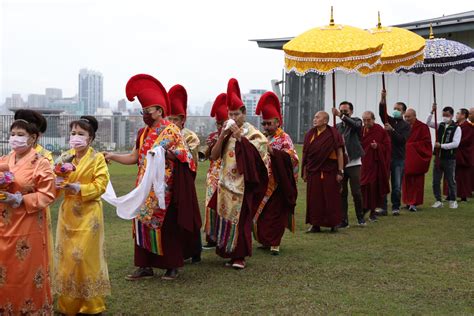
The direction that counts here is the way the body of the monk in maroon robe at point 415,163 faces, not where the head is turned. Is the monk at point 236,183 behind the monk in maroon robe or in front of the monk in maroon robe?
in front

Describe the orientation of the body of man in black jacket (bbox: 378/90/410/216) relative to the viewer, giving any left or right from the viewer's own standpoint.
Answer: facing the viewer and to the left of the viewer

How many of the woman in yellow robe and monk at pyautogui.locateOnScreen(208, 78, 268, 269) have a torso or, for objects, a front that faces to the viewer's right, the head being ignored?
0

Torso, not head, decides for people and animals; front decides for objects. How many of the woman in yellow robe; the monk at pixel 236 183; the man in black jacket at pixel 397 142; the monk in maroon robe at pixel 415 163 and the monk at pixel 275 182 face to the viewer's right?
0

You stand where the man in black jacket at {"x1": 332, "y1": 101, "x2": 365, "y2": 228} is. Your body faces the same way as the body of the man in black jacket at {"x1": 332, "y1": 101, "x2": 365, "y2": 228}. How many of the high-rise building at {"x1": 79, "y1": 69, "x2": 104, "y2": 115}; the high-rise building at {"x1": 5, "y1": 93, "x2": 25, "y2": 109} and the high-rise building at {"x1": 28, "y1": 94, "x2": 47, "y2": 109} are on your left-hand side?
0

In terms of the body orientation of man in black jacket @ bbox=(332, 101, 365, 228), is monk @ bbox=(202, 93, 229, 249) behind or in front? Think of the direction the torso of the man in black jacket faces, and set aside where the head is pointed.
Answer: in front

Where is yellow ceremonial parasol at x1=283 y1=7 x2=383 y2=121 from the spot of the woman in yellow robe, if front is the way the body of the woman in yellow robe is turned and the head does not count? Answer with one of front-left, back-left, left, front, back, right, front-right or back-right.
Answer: back

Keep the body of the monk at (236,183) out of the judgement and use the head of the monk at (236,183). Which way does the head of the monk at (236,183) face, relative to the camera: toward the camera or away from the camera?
toward the camera

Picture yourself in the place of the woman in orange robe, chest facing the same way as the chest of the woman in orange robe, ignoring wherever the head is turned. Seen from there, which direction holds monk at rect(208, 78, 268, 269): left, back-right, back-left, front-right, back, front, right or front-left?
back

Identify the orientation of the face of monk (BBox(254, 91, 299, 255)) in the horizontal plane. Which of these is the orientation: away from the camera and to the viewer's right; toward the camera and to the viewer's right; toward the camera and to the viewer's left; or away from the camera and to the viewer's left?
toward the camera and to the viewer's left

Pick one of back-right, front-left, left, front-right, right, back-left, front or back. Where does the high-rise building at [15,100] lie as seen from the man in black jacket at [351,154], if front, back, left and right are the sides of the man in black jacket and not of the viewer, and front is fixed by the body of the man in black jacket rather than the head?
right

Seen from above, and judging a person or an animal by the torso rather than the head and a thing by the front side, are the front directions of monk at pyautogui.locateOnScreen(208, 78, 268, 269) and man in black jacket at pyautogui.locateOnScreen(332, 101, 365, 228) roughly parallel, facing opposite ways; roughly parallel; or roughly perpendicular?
roughly parallel

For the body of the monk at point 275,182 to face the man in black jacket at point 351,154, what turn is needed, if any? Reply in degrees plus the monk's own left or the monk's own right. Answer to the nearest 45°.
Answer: approximately 180°

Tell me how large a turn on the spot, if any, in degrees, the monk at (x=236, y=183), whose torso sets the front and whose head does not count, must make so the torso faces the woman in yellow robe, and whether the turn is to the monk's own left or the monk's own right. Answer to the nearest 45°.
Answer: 0° — they already face them

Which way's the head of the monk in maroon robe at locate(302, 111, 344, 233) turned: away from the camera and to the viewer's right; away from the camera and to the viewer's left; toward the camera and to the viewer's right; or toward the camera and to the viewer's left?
toward the camera and to the viewer's left

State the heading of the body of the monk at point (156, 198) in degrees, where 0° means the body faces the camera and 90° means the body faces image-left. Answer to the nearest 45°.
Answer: approximately 45°
